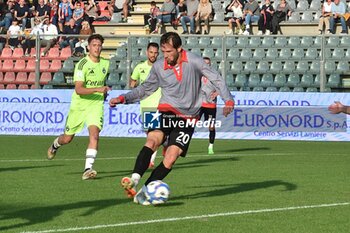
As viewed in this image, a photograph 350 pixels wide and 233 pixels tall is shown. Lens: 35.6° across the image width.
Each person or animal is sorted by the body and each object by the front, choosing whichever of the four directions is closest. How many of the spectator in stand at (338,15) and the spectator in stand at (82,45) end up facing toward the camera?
2

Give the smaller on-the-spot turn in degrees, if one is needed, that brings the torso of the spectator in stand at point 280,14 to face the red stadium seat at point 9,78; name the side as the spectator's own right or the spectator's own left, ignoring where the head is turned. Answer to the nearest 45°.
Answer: approximately 45° to the spectator's own right

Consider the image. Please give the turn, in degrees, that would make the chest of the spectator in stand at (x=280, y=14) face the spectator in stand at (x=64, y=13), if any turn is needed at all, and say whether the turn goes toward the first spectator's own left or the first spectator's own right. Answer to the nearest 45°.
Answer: approximately 45° to the first spectator's own right

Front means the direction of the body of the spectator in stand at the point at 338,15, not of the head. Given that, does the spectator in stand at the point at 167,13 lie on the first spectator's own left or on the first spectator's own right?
on the first spectator's own right

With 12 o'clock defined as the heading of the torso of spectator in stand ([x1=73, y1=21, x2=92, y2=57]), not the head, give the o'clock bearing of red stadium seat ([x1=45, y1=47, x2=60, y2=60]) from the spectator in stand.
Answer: The red stadium seat is roughly at 2 o'clock from the spectator in stand.
